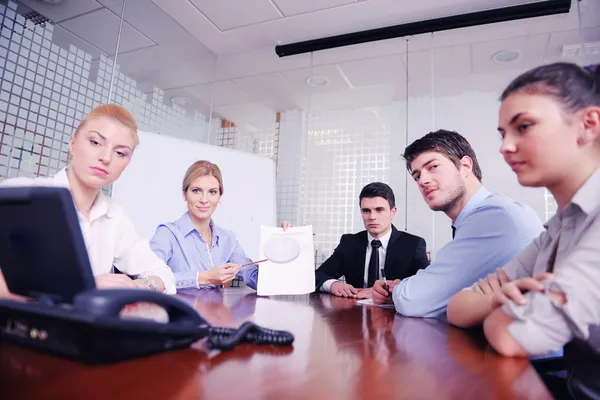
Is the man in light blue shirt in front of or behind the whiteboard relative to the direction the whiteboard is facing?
in front

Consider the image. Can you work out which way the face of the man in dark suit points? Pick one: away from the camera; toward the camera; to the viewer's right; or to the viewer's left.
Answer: toward the camera

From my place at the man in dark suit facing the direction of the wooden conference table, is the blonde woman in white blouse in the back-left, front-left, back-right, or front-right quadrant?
front-right

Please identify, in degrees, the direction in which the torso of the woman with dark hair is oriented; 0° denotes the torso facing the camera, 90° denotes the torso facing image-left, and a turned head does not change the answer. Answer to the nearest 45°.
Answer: approximately 45°

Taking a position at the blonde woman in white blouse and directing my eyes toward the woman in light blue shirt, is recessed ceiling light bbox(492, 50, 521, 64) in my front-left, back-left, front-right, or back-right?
front-right

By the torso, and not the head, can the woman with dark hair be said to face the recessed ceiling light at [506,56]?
no

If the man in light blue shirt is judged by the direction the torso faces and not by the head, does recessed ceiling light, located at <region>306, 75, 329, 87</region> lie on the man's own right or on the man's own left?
on the man's own right

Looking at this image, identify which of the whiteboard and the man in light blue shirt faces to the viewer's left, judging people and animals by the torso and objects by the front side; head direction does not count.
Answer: the man in light blue shirt

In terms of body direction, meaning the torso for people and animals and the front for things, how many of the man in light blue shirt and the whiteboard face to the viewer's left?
1

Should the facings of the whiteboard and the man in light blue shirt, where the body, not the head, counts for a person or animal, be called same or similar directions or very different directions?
very different directions

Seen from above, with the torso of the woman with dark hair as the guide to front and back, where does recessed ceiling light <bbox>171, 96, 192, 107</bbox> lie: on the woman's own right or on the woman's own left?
on the woman's own right

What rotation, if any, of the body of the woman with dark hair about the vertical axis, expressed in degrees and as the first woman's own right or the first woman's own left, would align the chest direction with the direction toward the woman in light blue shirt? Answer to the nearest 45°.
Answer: approximately 45° to the first woman's own right

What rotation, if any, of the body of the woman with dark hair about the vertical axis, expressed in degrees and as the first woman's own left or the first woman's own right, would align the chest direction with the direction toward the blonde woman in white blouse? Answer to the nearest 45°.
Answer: approximately 45° to the first woman's own right

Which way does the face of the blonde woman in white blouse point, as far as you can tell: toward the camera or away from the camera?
toward the camera

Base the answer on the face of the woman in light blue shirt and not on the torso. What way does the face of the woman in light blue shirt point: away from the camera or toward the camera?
toward the camera

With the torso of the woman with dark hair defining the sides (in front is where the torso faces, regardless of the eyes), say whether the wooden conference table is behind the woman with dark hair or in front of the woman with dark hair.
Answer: in front

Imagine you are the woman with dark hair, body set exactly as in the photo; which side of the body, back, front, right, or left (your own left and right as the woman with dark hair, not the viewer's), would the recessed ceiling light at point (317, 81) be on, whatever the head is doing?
right

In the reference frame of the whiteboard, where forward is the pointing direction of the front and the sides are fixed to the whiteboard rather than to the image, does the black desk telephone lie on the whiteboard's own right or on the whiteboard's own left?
on the whiteboard's own right

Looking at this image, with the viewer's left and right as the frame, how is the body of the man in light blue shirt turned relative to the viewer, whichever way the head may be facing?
facing to the left of the viewer
